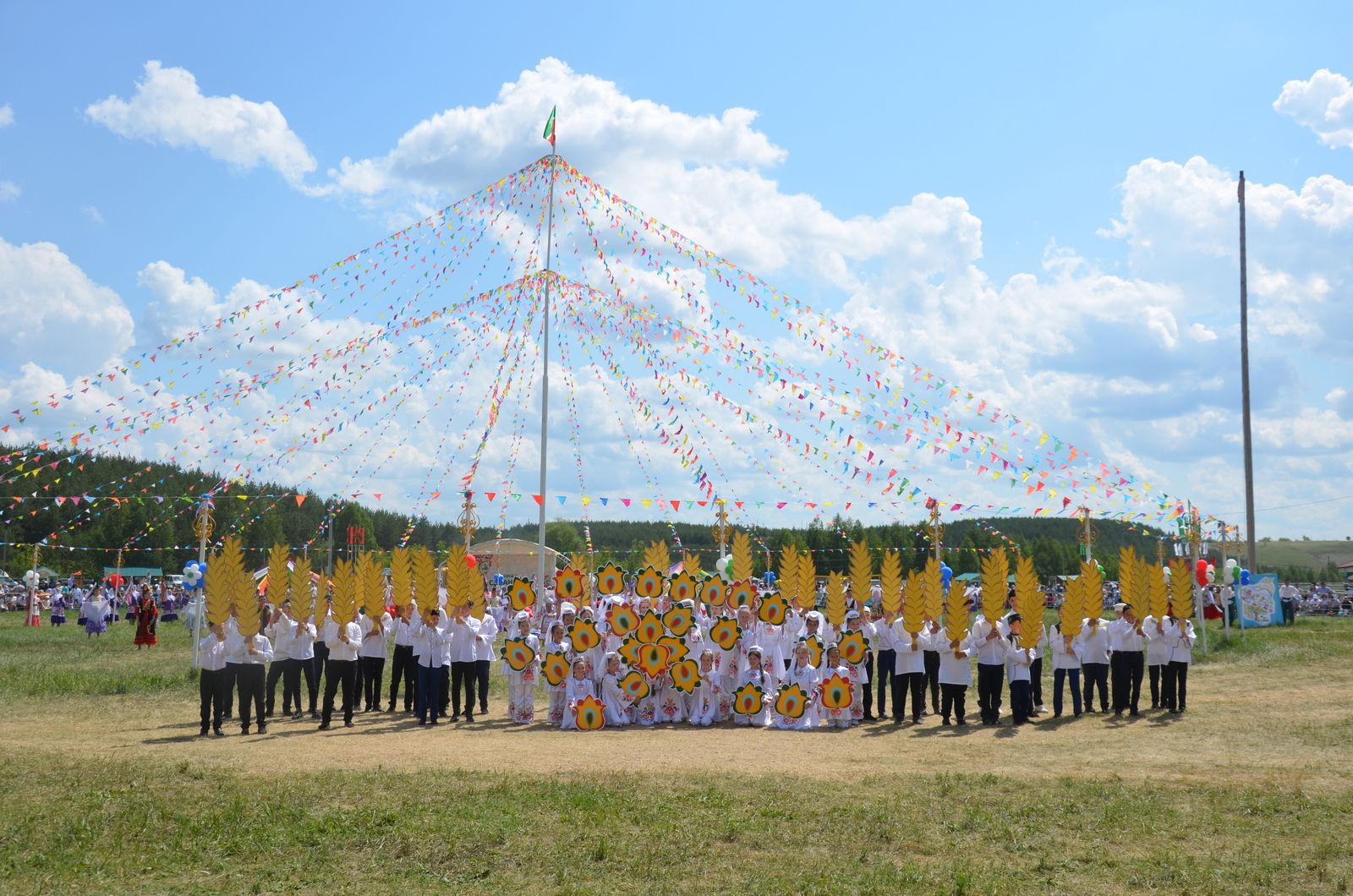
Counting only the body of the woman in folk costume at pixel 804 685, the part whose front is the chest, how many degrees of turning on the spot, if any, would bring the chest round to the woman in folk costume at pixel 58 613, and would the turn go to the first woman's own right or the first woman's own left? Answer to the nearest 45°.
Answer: approximately 135° to the first woman's own right

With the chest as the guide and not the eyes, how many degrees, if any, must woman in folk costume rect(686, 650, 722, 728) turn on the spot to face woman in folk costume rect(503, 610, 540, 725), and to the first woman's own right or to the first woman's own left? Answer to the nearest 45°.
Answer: approximately 90° to the first woman's own right

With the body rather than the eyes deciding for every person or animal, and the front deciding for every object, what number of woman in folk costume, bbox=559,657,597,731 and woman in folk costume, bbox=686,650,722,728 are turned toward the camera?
2

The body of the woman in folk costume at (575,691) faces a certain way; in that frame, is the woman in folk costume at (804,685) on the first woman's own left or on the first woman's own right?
on the first woman's own left

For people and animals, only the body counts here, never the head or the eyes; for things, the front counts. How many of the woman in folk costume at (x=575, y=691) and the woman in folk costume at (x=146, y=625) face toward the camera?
2

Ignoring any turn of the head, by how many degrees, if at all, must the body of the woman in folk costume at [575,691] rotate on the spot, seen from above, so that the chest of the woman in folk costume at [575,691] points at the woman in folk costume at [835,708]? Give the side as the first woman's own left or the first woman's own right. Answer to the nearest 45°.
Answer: approximately 90° to the first woman's own left

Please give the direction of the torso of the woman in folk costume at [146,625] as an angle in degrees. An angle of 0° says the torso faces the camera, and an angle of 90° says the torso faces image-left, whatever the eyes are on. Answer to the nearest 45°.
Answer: approximately 0°

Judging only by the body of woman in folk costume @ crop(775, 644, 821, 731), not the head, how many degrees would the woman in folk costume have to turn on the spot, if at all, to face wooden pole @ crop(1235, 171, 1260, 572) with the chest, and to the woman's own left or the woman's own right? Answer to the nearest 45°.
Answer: approximately 135° to the woman's own left

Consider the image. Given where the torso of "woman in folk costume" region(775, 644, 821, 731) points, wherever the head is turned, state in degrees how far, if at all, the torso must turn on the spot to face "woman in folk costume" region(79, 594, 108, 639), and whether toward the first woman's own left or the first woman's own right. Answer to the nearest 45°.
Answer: approximately 135° to the first woman's own right

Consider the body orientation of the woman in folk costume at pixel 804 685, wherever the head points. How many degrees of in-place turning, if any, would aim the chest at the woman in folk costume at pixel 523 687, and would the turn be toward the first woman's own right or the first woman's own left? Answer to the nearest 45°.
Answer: approximately 90° to the first woman's own right

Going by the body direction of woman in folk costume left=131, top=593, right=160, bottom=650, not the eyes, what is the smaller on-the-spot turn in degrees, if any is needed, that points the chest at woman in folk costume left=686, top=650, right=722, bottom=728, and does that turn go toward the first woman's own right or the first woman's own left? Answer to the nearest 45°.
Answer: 0° — they already face them

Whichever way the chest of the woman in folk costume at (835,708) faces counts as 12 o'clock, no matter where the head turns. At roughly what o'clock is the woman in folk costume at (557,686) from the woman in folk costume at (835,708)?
the woman in folk costume at (557,686) is roughly at 3 o'clock from the woman in folk costume at (835,708).

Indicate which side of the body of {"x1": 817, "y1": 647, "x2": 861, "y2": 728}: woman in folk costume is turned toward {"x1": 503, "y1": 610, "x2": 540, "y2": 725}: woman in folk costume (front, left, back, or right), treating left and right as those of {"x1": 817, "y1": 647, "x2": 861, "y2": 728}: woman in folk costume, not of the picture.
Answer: right
